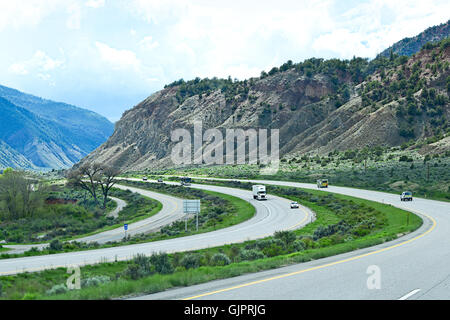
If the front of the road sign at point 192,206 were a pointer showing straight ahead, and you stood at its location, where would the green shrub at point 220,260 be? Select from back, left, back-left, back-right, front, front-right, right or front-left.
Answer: back

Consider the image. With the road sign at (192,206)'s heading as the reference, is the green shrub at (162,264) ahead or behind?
behind

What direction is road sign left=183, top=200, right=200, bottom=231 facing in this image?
away from the camera

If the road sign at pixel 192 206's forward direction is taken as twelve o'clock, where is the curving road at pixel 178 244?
The curving road is roughly at 6 o'clock from the road sign.

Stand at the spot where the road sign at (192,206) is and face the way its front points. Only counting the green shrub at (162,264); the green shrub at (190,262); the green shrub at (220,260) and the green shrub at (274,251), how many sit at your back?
4

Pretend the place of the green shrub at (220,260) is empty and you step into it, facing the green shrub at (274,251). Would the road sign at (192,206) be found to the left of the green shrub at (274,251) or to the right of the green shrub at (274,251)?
left

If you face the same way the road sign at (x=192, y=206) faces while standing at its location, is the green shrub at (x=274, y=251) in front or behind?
behind

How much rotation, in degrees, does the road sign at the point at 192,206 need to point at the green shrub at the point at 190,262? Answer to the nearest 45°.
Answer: approximately 180°
